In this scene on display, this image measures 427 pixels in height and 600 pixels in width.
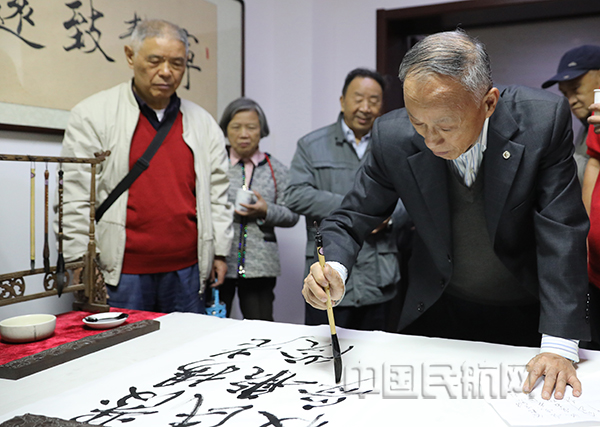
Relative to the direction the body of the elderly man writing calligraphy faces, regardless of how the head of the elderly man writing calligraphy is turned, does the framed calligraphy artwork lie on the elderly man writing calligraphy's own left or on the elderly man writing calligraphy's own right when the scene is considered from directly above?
on the elderly man writing calligraphy's own right

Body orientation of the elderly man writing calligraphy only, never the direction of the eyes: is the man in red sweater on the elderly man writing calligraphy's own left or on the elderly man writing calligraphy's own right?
on the elderly man writing calligraphy's own right

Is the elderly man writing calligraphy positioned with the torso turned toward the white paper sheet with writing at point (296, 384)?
yes

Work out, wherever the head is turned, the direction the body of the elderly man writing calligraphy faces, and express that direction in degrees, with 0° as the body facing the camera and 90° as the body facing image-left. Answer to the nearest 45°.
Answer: approximately 45°

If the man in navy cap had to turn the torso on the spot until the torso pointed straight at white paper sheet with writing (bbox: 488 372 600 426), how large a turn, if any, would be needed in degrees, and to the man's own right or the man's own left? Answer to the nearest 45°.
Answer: approximately 45° to the man's own left

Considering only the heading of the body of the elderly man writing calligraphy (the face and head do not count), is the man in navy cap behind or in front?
behind

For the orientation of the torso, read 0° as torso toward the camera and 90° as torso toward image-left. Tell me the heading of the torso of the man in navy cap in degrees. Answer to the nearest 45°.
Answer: approximately 45°
